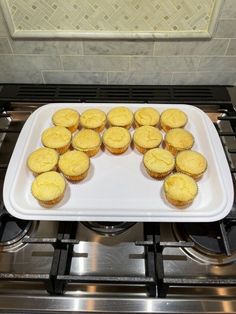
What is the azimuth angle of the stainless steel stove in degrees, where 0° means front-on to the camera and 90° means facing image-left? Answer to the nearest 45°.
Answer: approximately 0°
